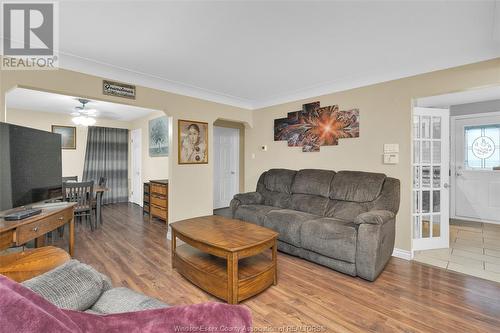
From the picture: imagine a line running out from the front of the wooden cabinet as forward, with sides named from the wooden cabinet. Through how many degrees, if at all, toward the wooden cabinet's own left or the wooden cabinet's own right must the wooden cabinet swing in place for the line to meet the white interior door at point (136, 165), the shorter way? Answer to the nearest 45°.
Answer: approximately 135° to the wooden cabinet's own right

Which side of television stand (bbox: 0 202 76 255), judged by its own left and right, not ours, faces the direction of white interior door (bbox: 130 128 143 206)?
left

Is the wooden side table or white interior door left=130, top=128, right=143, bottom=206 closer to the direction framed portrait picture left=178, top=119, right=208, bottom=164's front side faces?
the wooden side table

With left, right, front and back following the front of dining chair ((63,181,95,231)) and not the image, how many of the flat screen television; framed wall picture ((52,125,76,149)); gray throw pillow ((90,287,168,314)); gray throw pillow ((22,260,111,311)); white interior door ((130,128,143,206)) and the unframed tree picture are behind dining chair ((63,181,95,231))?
3

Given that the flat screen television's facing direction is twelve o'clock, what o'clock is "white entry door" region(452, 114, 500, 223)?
The white entry door is roughly at 11 o'clock from the flat screen television.

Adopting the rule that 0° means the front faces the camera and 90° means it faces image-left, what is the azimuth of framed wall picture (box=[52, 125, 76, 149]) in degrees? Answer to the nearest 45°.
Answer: approximately 0°

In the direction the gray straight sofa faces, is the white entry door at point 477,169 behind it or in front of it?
behind

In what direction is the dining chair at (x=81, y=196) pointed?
away from the camera

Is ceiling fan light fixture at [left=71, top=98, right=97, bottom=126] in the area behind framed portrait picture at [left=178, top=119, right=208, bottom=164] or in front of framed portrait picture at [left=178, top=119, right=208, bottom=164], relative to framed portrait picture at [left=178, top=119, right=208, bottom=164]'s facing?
behind

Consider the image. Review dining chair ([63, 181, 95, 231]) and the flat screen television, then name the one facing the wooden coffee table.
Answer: the flat screen television

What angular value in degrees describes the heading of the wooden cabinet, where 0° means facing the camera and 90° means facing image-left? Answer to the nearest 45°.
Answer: approximately 45°

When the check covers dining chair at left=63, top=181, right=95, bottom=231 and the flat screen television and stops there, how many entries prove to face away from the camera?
1

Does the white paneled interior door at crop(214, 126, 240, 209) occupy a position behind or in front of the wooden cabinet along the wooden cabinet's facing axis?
behind
